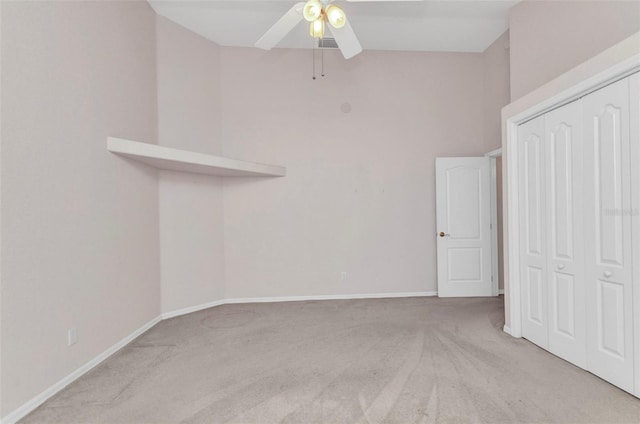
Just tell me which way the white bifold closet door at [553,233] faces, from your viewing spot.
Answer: facing the viewer and to the left of the viewer

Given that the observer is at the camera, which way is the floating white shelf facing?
facing the viewer and to the right of the viewer

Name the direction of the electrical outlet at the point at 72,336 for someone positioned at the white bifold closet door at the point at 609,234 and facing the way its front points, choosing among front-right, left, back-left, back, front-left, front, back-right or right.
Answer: front

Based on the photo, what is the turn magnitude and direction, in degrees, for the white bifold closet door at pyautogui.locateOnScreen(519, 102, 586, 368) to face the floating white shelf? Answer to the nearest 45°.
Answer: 0° — it already faces it

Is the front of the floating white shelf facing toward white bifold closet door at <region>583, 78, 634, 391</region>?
yes

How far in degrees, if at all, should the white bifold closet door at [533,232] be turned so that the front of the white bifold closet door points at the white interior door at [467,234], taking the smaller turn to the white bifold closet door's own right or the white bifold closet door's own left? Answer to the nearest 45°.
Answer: approximately 90° to the white bifold closet door's own right

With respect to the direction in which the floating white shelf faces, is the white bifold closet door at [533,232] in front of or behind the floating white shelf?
in front

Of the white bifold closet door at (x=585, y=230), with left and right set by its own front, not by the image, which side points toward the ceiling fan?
front

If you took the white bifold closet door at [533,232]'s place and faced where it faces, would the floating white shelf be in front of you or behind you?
in front

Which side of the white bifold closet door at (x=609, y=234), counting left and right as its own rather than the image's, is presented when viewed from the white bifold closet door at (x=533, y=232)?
right

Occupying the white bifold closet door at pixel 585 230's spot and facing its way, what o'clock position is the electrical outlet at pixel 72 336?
The electrical outlet is roughly at 12 o'clock from the white bifold closet door.

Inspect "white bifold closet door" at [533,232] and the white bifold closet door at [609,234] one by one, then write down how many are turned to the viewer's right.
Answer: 0

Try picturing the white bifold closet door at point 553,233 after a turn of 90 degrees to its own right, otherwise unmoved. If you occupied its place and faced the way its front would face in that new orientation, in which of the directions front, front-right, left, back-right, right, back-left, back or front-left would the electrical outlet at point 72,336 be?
left
